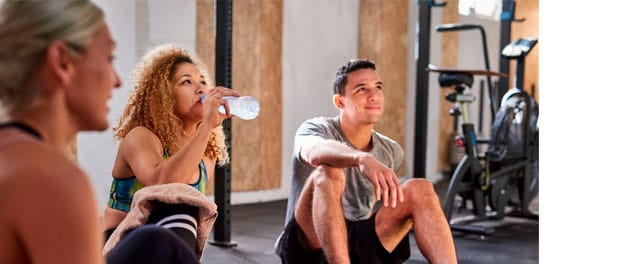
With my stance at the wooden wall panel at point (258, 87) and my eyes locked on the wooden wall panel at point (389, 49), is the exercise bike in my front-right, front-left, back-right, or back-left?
front-right

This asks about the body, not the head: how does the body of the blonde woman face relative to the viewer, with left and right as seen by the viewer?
facing away from the viewer and to the right of the viewer

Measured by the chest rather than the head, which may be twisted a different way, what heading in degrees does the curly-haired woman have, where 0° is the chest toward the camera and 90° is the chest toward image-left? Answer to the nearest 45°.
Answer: approximately 315°

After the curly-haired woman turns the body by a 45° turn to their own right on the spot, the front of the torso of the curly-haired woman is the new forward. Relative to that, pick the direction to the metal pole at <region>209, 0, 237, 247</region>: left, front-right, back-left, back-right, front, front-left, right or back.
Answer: back

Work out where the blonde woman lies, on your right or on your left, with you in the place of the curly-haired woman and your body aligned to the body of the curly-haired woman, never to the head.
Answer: on your right

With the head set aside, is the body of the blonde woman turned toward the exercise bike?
yes

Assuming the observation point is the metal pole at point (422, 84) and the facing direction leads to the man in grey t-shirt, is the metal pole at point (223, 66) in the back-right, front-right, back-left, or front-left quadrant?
front-right

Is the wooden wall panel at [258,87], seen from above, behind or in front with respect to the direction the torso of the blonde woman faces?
in front

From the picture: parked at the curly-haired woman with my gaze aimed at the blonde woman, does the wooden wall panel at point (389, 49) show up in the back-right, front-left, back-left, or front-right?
back-left

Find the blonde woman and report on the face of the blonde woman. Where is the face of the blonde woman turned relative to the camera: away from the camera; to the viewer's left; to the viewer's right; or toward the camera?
to the viewer's right

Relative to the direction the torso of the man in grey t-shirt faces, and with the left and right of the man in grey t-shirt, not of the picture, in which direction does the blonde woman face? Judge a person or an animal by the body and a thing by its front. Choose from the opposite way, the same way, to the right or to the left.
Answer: to the left

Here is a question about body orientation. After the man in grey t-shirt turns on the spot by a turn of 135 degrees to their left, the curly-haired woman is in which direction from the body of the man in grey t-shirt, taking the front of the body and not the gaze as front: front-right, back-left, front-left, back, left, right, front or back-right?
back-left

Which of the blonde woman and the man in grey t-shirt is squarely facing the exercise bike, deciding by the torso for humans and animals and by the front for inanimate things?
the blonde woman

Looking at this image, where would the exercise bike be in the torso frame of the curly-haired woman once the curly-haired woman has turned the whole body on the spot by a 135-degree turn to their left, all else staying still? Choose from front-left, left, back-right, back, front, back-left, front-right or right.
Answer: front-right

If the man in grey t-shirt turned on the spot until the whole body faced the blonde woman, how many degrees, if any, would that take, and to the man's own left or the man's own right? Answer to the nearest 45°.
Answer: approximately 45° to the man's own right
